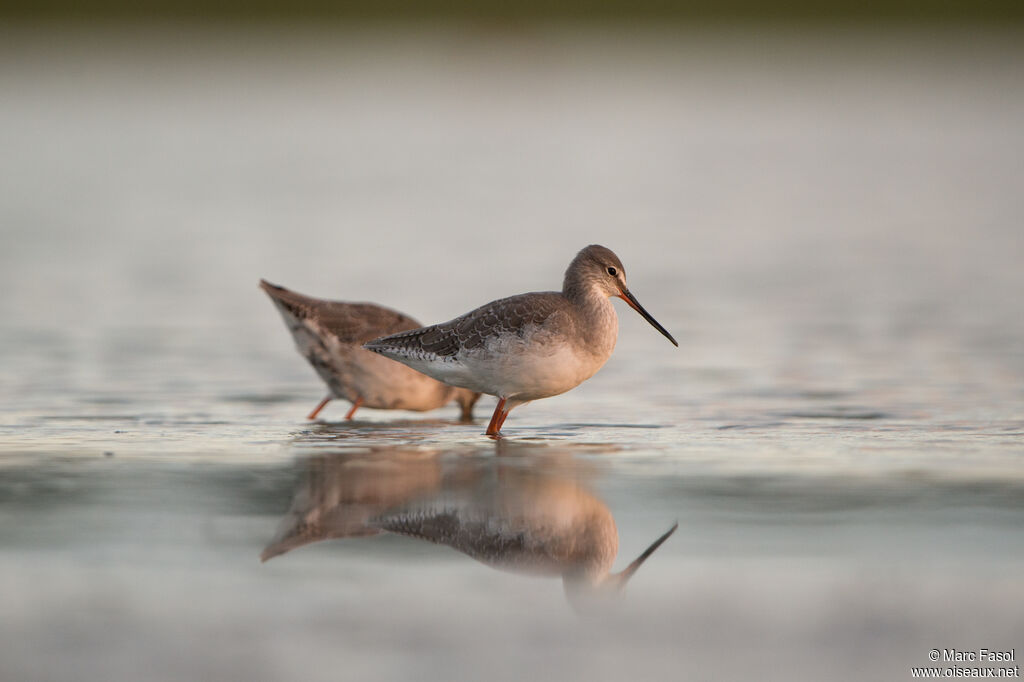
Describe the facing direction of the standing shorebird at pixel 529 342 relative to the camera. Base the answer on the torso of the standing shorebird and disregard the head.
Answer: to the viewer's right
